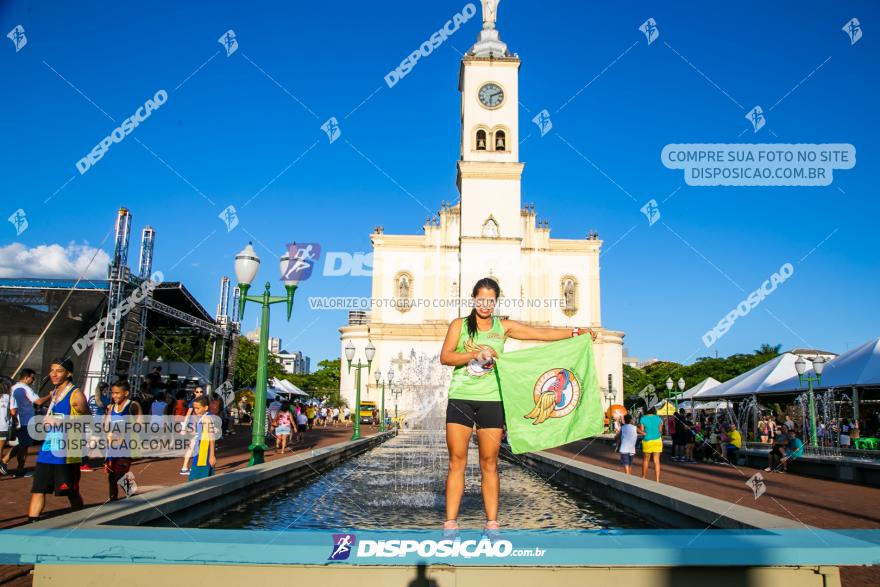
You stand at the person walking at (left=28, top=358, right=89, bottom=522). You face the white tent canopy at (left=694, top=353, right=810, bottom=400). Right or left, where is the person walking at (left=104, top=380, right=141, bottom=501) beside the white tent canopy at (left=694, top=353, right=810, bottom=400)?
left

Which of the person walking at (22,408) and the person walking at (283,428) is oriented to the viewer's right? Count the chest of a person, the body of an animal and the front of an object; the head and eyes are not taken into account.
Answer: the person walking at (22,408)

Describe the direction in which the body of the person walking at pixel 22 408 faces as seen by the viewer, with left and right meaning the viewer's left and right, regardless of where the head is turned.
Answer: facing to the right of the viewer

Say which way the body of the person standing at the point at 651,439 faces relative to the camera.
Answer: away from the camera

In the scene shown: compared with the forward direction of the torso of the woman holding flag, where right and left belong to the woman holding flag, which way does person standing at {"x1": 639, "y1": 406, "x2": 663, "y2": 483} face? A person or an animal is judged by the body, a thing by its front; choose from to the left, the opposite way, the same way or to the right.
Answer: the opposite way

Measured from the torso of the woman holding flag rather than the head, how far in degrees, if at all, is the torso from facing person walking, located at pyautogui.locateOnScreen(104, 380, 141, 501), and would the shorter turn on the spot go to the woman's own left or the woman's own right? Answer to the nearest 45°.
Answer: approximately 135° to the woman's own right
